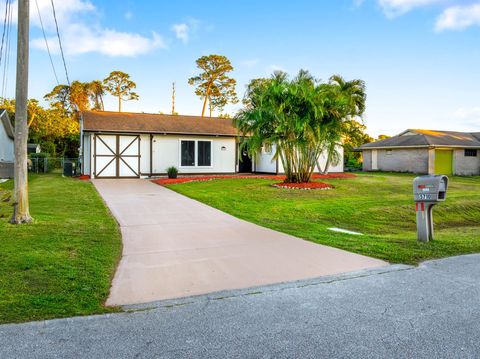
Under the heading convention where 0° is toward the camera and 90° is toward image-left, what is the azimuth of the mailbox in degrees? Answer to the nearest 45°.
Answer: approximately 315°

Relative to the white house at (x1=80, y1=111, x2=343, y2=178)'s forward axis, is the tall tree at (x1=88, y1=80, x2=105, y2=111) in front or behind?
behind

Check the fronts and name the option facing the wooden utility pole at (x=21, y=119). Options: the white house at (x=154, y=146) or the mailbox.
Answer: the white house

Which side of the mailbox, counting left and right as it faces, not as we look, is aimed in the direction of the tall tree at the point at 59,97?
back

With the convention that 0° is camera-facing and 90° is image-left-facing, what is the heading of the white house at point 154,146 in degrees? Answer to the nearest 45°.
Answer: approximately 0°

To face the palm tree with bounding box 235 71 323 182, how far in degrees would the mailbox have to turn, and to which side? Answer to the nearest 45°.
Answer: approximately 180°

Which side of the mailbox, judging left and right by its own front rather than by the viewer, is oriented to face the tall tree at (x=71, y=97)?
back
